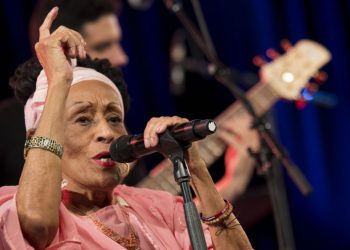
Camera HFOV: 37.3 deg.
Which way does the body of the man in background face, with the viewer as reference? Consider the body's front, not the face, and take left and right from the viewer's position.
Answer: facing the viewer and to the right of the viewer

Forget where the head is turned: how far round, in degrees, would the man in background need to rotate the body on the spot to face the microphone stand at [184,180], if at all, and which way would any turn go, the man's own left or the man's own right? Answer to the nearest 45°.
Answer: approximately 45° to the man's own right
